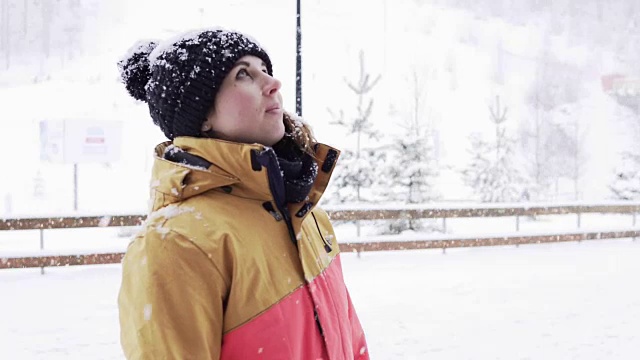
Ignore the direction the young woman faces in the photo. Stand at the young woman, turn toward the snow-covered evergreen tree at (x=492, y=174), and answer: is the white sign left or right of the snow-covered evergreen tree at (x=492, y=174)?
left

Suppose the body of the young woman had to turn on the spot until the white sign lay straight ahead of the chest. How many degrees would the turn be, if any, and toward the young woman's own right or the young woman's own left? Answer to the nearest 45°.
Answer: approximately 135° to the young woman's own left

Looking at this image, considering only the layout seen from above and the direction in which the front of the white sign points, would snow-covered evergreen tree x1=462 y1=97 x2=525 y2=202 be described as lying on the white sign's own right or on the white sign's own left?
on the white sign's own left

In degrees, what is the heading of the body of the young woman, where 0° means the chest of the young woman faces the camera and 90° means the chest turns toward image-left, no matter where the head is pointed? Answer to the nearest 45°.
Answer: approximately 315°

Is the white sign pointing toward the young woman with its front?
yes

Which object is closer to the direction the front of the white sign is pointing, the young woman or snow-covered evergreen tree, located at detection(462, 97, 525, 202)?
the young woman

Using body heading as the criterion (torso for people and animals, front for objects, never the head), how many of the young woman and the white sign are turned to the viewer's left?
0

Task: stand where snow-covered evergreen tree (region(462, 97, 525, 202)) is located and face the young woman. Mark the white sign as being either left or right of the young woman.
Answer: right

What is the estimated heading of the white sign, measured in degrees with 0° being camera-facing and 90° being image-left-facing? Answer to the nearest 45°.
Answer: approximately 0°
